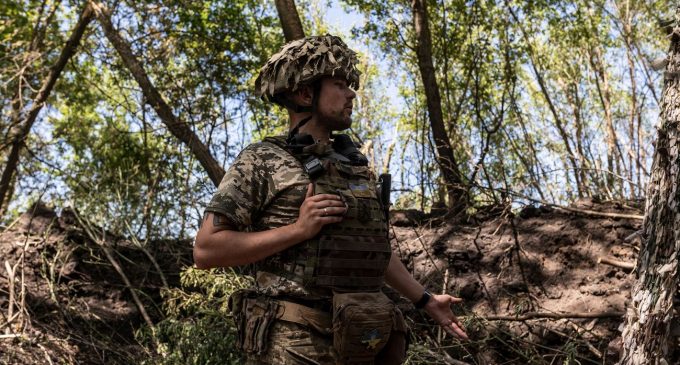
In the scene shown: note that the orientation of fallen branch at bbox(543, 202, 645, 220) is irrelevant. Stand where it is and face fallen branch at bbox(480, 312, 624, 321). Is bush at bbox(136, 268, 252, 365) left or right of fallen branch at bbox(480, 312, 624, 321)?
right

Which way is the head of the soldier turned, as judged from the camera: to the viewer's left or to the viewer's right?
to the viewer's right

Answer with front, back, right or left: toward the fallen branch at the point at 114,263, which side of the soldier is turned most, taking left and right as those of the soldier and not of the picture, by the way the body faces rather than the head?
back

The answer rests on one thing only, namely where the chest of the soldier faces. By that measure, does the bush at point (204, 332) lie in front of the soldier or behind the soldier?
behind

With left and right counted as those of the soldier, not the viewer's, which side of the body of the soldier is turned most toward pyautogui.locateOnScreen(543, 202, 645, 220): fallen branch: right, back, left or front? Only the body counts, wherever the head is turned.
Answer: left

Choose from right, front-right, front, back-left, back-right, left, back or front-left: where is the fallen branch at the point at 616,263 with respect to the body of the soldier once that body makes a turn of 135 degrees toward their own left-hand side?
front-right

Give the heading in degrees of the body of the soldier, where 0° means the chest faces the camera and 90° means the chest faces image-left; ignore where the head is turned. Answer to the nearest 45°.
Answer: approximately 315°

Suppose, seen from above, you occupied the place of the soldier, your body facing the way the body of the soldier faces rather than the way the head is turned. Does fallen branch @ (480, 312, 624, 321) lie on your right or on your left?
on your left
